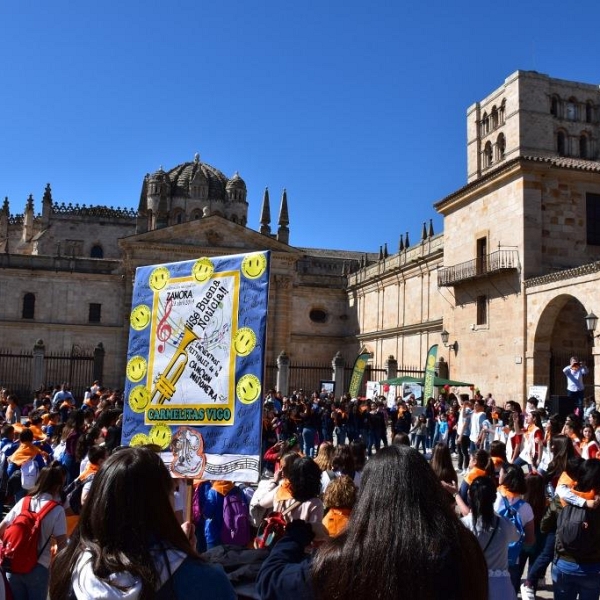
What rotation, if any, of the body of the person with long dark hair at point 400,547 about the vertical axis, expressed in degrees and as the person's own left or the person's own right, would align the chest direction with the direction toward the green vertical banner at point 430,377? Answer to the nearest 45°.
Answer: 0° — they already face it

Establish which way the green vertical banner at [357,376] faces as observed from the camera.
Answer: facing the viewer

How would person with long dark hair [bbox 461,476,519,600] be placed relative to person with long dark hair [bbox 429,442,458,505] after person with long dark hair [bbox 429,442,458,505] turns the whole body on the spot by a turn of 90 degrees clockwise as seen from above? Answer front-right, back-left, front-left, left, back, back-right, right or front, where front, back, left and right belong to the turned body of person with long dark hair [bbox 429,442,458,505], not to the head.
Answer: right

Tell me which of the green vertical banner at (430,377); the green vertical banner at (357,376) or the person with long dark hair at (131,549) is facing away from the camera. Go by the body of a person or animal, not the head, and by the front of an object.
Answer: the person with long dark hair

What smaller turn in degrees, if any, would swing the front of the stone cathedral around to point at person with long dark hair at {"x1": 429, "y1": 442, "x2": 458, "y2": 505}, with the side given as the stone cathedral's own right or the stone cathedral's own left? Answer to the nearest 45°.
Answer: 0° — it already faces them

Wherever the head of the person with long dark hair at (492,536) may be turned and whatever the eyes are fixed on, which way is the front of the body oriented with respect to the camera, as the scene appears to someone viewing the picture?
away from the camera

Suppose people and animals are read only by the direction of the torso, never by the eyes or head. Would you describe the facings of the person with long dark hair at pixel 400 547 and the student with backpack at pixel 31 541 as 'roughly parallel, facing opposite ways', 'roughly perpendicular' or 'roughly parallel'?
roughly parallel

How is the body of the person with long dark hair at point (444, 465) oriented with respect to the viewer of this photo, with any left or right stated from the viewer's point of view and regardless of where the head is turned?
facing away from the viewer

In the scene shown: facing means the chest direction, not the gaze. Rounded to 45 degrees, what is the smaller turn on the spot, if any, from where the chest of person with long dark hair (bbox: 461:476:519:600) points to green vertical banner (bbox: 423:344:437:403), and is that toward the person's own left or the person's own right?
0° — they already face it

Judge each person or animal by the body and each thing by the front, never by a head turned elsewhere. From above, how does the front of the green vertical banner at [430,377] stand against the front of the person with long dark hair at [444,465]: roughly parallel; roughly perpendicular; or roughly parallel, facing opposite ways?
roughly parallel, facing opposite ways

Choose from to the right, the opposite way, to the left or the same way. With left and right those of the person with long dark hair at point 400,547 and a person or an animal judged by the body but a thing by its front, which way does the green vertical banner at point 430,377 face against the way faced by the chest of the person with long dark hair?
the opposite way

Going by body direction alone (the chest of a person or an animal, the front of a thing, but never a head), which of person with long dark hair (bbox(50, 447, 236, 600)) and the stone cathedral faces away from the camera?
the person with long dark hair

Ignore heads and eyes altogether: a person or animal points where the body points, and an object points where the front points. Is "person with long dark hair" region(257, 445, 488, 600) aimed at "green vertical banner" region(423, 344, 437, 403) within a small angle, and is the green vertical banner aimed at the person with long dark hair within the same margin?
yes

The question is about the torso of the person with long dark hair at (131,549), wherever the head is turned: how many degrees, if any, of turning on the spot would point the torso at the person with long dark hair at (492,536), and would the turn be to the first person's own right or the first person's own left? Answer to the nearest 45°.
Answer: approximately 45° to the first person's own right

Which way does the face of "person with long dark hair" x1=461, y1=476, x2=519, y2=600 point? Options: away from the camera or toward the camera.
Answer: away from the camera

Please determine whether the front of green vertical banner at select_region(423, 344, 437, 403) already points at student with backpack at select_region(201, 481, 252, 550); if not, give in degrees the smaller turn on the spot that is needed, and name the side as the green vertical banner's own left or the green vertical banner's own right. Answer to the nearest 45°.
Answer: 0° — it already faces them

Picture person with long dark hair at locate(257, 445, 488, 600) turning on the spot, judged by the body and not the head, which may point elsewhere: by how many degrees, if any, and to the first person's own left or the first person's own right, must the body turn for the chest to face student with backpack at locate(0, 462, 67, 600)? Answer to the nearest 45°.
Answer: approximately 45° to the first person's own left

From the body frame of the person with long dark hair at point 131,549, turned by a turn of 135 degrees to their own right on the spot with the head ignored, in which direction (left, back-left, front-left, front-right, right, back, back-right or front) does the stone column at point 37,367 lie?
back-left

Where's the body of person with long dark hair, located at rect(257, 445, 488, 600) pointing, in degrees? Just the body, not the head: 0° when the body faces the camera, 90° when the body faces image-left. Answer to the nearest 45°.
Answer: approximately 180°

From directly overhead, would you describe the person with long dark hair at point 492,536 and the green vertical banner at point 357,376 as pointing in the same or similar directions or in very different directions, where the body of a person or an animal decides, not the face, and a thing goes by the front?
very different directions

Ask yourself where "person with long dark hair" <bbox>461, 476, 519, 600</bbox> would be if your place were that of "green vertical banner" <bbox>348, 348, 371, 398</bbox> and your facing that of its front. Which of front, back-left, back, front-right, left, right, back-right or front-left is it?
front

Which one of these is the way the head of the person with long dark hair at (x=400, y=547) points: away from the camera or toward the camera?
away from the camera
